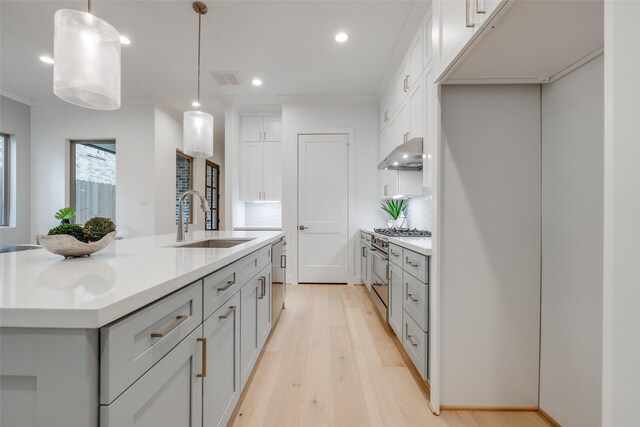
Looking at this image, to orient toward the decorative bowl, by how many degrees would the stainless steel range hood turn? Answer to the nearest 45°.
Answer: approximately 45° to its left

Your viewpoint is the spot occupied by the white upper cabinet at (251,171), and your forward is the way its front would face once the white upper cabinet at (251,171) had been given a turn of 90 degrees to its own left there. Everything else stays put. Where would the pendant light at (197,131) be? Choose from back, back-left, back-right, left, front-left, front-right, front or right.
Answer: right

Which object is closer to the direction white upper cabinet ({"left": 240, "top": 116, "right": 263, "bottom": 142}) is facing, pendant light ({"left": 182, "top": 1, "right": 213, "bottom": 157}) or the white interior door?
the pendant light

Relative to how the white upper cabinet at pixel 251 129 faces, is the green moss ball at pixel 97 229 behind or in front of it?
in front

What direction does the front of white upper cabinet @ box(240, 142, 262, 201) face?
toward the camera

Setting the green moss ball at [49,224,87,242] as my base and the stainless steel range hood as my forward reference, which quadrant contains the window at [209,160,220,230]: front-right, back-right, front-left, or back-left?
front-left

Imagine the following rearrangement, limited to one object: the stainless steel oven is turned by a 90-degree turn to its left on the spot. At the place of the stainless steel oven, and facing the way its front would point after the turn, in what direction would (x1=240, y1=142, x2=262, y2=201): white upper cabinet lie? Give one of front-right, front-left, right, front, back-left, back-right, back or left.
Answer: back-right

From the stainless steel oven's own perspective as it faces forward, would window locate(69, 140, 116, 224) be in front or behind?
in front

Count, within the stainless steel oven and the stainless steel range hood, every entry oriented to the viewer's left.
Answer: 2

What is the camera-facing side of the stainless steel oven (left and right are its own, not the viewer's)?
left

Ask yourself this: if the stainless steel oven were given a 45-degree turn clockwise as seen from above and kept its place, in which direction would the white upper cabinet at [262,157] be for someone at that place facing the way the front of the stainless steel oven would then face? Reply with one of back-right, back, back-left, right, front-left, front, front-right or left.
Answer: front

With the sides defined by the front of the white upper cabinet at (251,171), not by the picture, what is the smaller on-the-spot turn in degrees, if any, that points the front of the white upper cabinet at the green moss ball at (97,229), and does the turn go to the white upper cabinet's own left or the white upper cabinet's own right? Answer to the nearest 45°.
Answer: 0° — it already faces it

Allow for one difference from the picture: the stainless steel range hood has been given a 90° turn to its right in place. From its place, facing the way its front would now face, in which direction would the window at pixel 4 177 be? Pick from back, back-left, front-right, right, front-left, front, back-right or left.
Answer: left

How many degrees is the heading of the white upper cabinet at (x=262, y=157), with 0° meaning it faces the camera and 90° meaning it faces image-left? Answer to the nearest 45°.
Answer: approximately 0°
